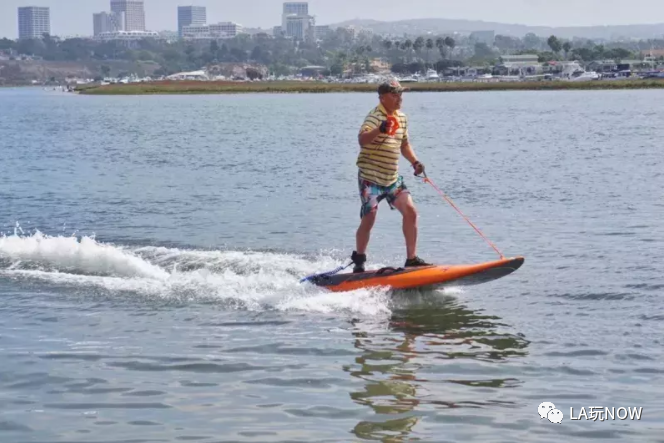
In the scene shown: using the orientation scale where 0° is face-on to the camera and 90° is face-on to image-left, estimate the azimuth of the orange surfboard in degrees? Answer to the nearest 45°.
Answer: approximately 270°

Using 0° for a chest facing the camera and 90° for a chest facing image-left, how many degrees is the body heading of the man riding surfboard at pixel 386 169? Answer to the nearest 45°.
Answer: approximately 315°

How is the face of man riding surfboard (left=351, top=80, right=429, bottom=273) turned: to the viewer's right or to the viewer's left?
to the viewer's right
